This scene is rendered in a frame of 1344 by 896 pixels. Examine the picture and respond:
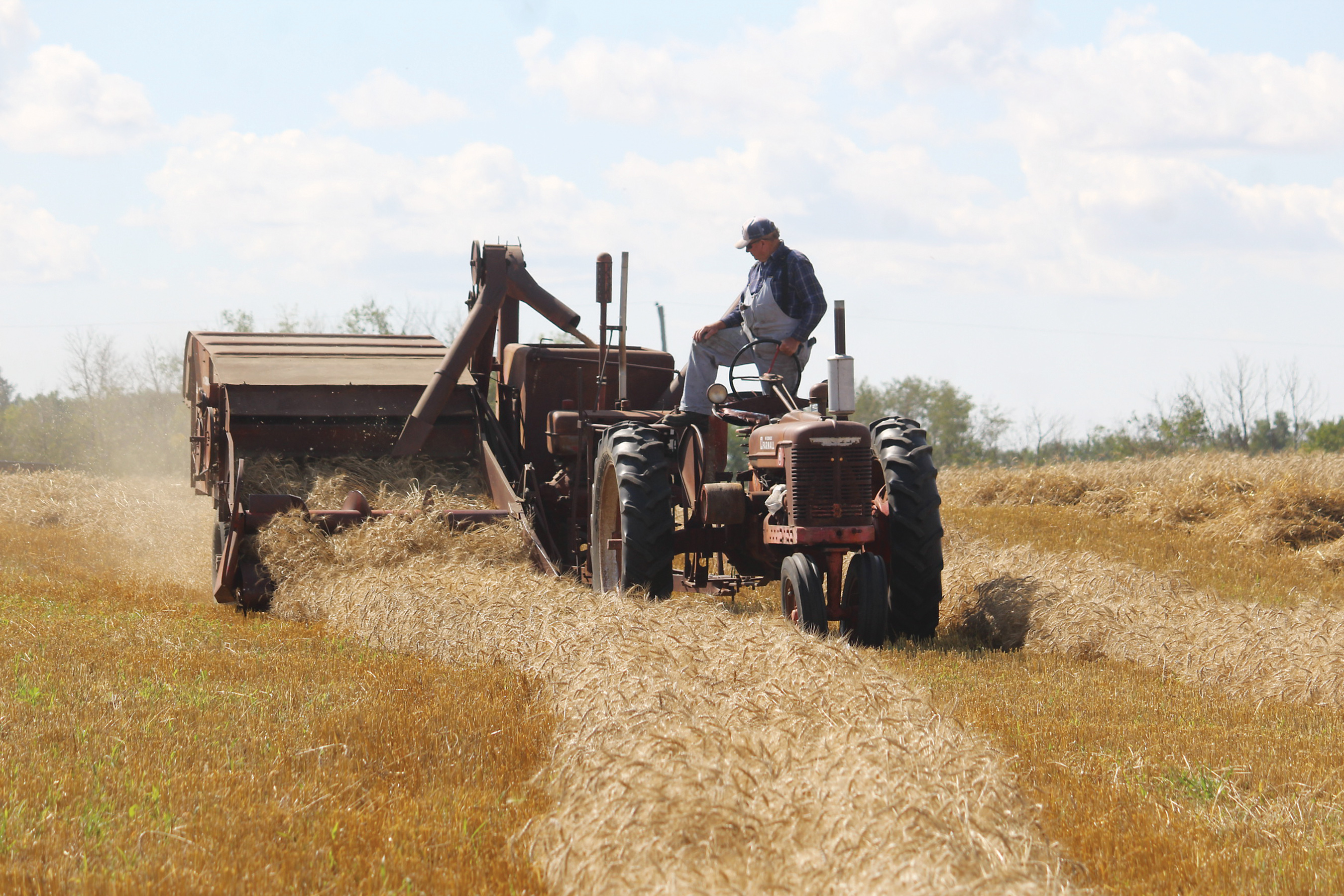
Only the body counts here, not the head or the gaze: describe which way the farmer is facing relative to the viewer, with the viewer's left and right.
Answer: facing the viewer and to the left of the viewer

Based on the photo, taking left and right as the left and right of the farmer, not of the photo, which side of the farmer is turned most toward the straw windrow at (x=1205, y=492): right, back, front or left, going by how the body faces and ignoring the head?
back

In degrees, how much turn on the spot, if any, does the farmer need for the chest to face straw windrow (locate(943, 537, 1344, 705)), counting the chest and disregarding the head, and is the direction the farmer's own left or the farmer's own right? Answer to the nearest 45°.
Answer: approximately 135° to the farmer's own left

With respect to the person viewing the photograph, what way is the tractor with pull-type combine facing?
facing the viewer and to the right of the viewer

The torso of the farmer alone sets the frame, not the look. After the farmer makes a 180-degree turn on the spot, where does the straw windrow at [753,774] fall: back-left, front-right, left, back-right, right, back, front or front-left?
back-right
